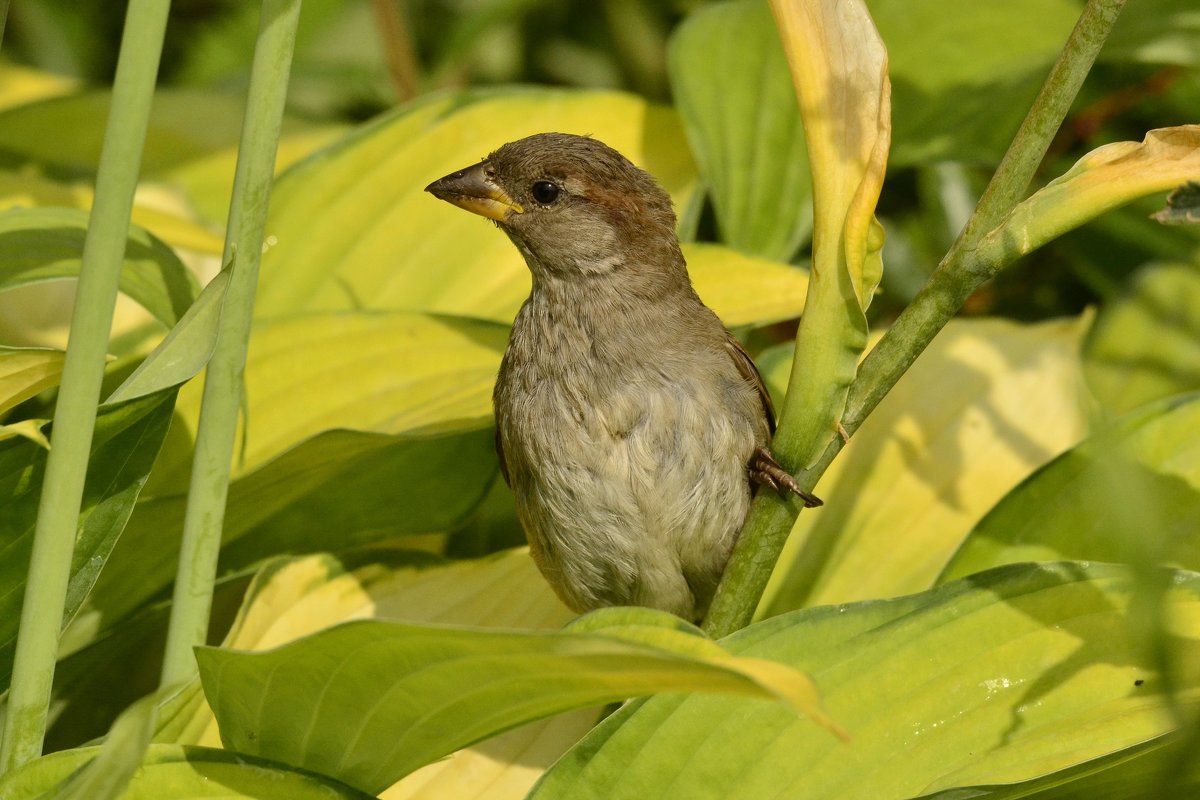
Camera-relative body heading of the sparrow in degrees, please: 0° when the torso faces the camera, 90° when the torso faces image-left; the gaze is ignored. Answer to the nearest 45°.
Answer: approximately 45°

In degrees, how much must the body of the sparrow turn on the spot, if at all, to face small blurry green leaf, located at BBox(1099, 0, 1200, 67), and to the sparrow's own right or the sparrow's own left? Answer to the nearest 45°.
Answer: approximately 135° to the sparrow's own left

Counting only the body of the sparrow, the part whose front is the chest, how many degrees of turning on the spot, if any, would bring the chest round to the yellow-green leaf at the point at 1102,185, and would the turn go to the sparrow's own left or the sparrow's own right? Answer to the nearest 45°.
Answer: approximately 90° to the sparrow's own left

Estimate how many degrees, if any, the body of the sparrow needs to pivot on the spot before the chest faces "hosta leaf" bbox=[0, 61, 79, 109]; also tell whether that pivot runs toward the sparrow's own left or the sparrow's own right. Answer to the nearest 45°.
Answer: approximately 90° to the sparrow's own right

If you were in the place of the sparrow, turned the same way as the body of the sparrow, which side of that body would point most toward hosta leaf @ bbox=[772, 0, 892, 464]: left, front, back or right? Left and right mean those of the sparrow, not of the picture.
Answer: left
